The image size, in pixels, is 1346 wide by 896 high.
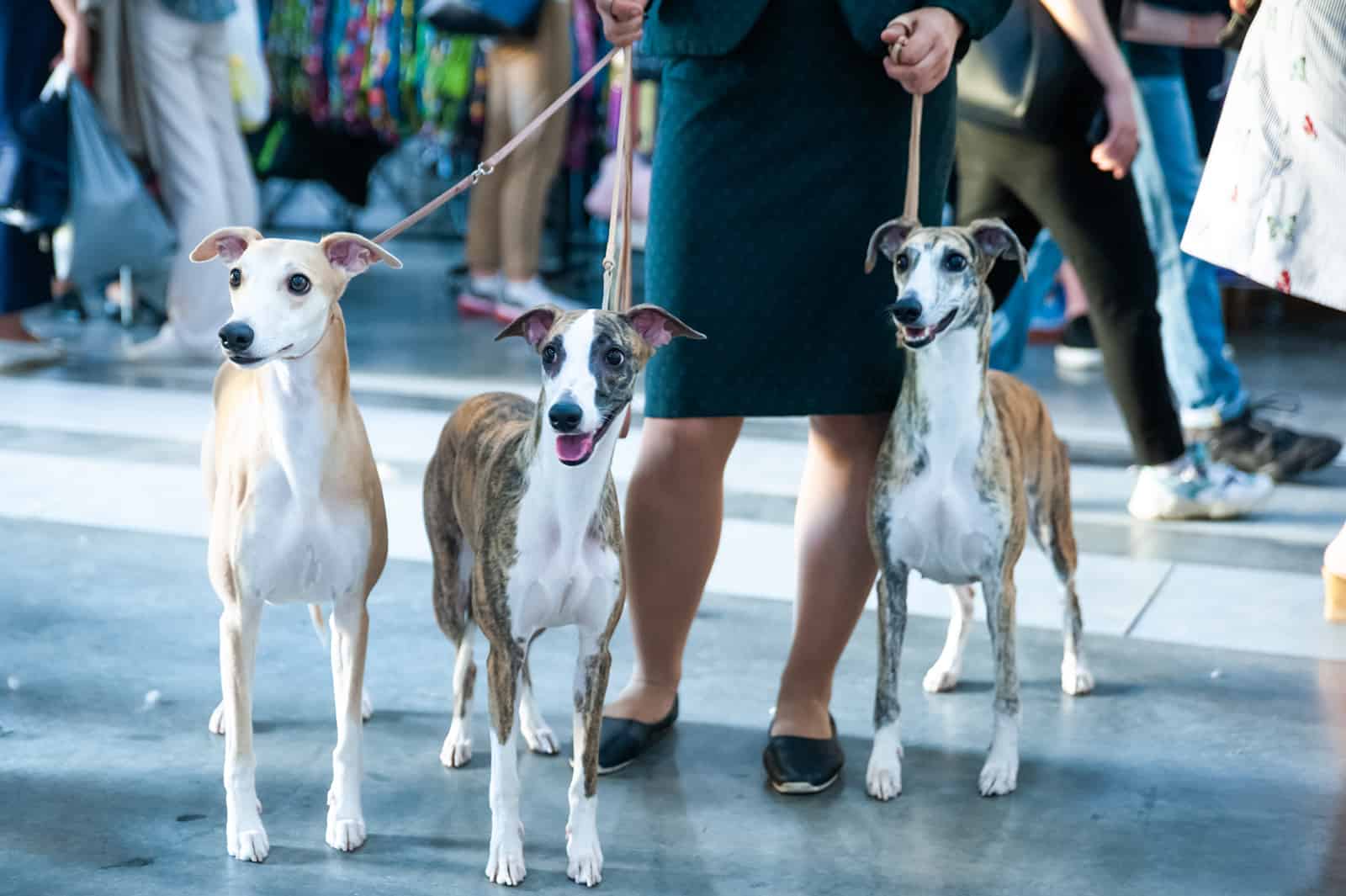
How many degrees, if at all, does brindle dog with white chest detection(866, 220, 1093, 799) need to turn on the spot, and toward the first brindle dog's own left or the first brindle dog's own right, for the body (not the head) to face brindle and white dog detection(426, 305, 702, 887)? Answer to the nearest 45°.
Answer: approximately 45° to the first brindle dog's own right

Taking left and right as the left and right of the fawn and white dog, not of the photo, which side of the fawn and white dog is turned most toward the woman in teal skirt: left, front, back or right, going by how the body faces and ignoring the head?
left

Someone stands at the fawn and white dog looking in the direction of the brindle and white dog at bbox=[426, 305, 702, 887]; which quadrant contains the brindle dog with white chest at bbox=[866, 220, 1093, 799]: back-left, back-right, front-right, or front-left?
front-left

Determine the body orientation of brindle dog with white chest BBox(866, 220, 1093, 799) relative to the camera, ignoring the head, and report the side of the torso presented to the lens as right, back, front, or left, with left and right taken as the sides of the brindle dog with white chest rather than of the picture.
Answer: front

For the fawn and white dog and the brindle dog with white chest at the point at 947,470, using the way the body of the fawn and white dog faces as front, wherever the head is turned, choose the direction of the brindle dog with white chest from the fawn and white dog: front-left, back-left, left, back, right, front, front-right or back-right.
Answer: left

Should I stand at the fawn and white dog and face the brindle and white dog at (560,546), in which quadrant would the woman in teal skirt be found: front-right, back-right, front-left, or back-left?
front-left

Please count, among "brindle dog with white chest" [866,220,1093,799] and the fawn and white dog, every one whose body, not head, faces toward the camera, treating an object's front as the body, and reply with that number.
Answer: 2

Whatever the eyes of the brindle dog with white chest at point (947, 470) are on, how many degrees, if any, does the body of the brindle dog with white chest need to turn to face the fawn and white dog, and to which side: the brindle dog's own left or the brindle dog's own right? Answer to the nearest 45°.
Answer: approximately 45° to the brindle dog's own right
